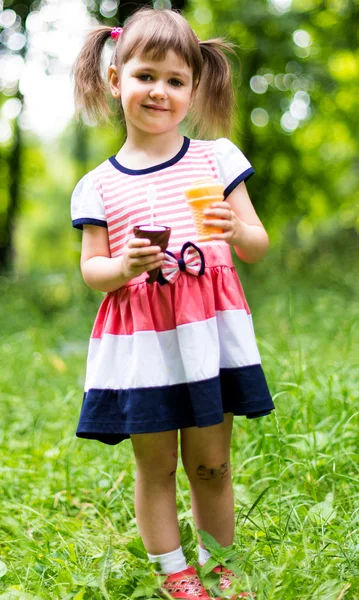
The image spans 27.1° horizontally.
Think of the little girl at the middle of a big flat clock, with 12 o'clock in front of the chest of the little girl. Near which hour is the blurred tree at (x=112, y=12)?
The blurred tree is roughly at 6 o'clock from the little girl.

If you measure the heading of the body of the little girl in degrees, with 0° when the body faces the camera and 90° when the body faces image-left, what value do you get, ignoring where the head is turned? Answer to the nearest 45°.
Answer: approximately 0°

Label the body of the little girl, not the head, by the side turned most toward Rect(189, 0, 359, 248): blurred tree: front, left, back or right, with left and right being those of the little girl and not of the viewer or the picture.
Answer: back

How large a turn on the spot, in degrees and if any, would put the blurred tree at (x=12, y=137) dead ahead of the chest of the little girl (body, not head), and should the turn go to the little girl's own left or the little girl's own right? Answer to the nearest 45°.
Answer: approximately 180°

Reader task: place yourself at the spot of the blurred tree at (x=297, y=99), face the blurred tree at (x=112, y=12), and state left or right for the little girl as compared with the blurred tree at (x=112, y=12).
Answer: left
